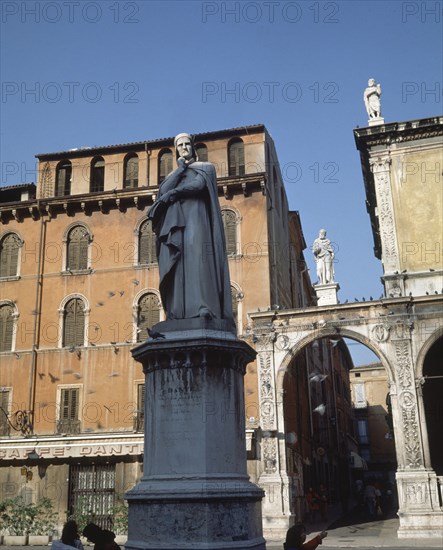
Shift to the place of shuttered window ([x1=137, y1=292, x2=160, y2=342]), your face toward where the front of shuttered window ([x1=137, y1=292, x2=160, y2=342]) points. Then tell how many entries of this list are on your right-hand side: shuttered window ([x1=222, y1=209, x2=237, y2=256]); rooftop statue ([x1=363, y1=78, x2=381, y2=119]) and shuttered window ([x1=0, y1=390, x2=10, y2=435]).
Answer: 1

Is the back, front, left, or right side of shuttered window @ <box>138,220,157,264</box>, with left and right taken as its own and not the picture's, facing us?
front

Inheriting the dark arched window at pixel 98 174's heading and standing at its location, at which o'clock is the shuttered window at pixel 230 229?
the shuttered window at pixel 230 229 is roughly at 10 o'clock from the dark arched window at pixel 98 174.

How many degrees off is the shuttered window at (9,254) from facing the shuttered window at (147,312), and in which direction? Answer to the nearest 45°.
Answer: approximately 45° to its left

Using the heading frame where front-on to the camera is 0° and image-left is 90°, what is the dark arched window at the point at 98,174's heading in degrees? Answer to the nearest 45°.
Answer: approximately 0°

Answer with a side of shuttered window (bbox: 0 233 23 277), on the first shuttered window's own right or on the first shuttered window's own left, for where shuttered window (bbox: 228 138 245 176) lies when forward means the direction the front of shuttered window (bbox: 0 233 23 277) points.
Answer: on the first shuttered window's own left

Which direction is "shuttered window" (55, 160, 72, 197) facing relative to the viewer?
toward the camera

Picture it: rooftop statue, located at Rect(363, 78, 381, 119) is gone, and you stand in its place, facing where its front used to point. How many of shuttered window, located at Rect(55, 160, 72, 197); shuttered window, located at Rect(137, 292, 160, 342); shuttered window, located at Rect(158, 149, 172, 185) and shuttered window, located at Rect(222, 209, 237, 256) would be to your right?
4

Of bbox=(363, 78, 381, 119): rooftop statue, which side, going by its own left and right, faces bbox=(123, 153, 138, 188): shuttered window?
right

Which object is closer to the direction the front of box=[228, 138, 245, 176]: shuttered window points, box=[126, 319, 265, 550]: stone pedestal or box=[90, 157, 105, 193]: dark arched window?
the stone pedestal

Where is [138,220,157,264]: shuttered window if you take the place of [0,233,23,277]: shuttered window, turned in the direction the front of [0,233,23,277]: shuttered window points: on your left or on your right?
on your left
